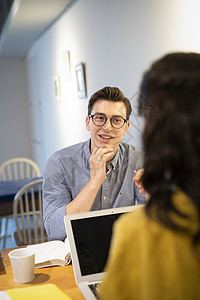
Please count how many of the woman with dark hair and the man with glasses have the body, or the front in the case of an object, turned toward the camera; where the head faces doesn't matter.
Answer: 1

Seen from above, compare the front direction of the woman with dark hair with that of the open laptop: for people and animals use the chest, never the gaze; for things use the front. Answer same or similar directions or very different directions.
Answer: very different directions

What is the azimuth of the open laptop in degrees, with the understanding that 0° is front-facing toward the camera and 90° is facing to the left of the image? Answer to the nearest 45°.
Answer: approximately 315°

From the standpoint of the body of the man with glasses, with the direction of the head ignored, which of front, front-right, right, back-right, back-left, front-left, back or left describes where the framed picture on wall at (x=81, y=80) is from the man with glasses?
back

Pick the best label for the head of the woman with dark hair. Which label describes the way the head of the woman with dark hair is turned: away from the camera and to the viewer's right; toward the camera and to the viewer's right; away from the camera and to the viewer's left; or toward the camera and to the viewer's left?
away from the camera and to the viewer's left

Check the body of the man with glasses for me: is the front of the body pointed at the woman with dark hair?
yes

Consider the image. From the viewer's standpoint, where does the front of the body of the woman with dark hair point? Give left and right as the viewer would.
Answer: facing away from the viewer and to the left of the viewer
